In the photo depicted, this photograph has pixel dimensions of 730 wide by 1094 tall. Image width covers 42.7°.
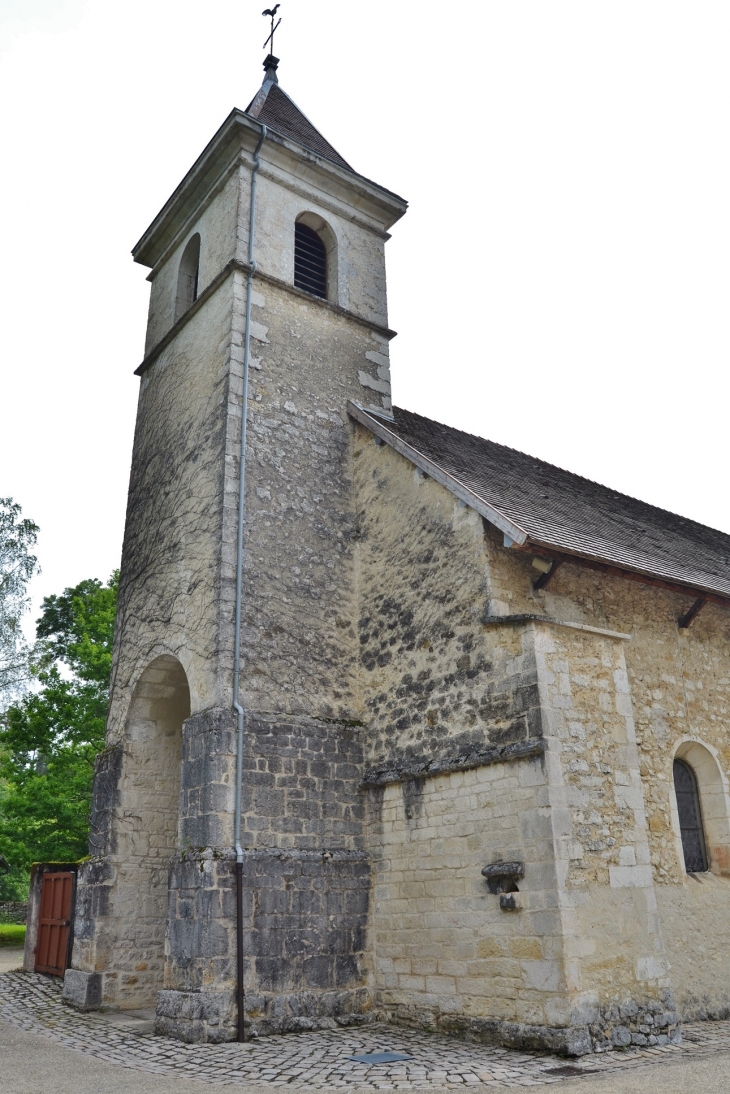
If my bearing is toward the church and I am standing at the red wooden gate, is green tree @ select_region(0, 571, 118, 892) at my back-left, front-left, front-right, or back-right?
back-left

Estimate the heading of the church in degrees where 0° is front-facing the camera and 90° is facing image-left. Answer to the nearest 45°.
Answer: approximately 45°

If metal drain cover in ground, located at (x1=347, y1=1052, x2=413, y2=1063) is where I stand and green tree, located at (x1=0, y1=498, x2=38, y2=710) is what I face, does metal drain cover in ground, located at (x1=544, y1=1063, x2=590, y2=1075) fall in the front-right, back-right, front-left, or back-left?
back-right

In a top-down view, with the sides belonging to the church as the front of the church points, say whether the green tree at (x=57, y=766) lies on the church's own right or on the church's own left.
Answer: on the church's own right

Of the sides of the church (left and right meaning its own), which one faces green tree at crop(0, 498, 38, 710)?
right

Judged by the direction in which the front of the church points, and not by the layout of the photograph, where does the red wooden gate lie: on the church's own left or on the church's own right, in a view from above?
on the church's own right
